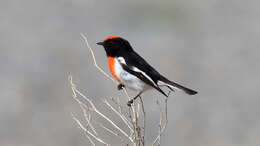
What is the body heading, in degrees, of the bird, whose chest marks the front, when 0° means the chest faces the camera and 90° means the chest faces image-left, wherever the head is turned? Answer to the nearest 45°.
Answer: approximately 90°
